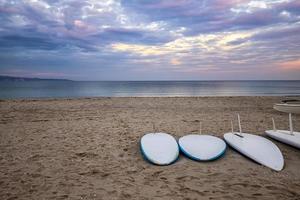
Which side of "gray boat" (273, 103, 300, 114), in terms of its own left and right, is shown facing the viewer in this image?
left

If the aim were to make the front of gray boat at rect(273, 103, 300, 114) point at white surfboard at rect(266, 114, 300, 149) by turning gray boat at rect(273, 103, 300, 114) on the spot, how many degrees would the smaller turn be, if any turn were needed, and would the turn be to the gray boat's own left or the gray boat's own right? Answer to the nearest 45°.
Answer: approximately 90° to the gray boat's own left

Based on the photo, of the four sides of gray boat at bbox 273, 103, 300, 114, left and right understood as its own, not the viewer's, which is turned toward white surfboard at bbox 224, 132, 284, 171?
left

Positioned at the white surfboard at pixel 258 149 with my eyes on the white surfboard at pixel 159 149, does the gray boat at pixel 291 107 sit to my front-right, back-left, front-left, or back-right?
back-right

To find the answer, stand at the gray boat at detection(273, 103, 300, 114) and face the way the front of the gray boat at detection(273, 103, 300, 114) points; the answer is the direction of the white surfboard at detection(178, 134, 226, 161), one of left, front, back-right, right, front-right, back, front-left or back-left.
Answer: front-left

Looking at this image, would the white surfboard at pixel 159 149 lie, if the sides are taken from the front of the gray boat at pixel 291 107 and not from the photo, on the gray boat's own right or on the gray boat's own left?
on the gray boat's own left

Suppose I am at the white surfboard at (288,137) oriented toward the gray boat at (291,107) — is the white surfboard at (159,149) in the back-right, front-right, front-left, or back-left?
back-left
